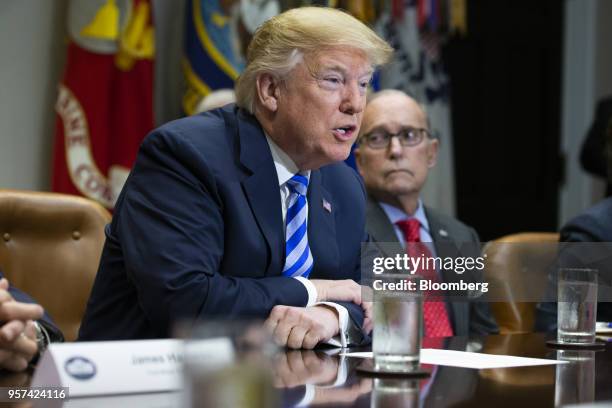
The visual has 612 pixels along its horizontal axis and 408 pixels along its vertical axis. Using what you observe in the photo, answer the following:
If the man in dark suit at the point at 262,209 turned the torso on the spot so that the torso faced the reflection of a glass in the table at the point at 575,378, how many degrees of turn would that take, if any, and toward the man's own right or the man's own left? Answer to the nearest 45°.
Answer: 0° — they already face it

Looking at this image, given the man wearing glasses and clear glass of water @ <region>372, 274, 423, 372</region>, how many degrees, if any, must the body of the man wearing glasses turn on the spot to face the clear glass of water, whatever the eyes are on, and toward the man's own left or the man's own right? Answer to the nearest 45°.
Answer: approximately 45° to the man's own left

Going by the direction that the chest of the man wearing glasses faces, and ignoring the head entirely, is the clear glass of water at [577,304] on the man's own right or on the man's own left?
on the man's own left

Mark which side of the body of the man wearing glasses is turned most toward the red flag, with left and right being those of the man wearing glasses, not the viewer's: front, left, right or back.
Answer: right

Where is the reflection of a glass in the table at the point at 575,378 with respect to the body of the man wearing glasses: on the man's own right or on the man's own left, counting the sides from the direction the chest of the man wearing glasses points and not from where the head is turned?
on the man's own left

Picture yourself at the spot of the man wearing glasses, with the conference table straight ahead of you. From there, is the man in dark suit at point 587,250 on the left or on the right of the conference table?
left

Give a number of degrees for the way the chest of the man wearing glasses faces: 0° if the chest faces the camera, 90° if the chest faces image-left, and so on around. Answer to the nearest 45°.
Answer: approximately 45°

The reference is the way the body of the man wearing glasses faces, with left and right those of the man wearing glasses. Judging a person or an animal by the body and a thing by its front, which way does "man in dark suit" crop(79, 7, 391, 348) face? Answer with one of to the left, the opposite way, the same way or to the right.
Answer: to the left

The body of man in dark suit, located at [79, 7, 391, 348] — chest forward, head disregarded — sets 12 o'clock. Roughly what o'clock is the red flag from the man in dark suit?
The red flag is roughly at 7 o'clock from the man in dark suit.
